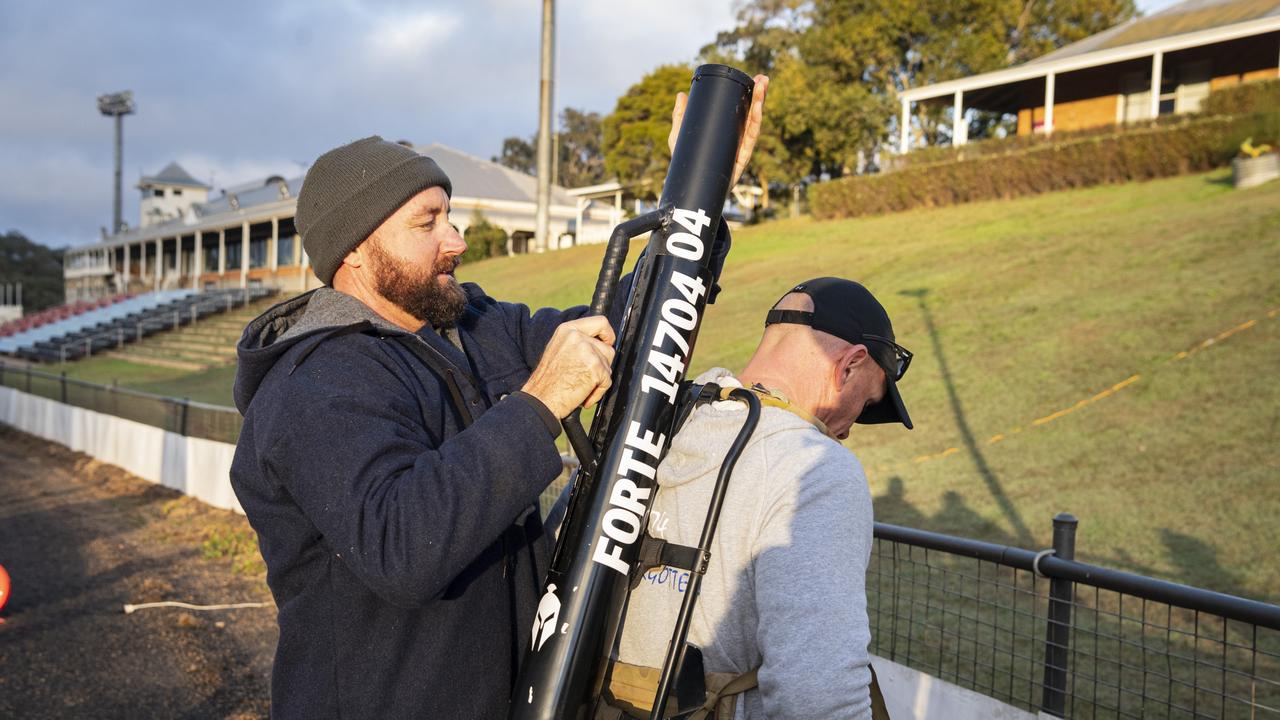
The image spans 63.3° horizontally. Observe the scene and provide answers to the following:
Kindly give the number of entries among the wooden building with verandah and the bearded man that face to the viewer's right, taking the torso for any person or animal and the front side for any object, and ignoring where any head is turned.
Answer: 1

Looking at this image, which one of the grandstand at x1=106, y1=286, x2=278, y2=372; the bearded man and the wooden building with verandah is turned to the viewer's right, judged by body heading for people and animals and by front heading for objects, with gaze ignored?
the bearded man

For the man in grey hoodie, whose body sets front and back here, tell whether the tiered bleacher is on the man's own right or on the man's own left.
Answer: on the man's own left

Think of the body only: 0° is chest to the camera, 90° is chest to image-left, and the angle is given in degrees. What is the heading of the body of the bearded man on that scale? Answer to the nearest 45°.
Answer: approximately 270°

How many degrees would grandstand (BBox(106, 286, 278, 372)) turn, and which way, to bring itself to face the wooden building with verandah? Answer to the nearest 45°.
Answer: approximately 90° to its left

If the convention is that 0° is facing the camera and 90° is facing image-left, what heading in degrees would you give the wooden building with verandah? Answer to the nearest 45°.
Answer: approximately 45°

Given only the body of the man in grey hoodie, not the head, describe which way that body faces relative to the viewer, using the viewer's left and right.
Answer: facing away from the viewer and to the right of the viewer

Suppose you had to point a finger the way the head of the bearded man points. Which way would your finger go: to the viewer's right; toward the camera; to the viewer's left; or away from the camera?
to the viewer's right

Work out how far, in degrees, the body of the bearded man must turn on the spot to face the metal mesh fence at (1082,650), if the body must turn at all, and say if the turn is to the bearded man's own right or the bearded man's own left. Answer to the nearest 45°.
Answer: approximately 45° to the bearded man's own left

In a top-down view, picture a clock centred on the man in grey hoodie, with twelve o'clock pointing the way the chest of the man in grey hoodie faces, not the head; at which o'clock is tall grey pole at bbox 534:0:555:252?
The tall grey pole is roughly at 10 o'clock from the man in grey hoodie.

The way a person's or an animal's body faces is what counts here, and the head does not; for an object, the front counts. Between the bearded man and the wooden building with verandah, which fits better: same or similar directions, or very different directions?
very different directions
